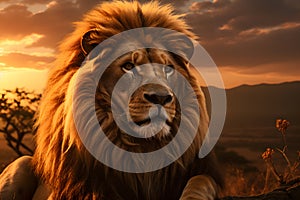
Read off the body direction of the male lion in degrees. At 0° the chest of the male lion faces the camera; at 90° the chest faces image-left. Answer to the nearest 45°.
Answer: approximately 315°
